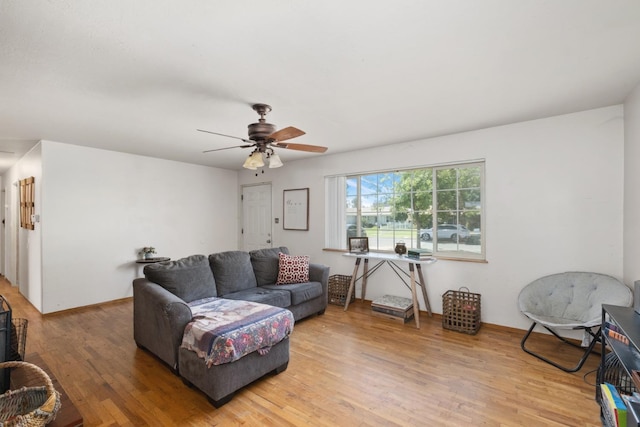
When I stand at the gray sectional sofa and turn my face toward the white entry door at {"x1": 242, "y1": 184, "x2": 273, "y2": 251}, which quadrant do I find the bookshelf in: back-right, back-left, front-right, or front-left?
back-right

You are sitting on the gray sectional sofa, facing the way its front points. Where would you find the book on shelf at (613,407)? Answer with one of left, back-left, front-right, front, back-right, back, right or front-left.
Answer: front

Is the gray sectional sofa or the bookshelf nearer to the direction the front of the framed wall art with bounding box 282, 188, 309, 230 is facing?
the gray sectional sofa

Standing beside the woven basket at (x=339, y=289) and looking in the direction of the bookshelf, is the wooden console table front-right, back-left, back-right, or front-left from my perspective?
front-left

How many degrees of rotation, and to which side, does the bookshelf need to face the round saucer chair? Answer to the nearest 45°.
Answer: approximately 90° to its right

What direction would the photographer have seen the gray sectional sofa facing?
facing the viewer and to the right of the viewer

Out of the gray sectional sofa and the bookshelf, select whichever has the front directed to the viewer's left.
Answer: the bookshelf

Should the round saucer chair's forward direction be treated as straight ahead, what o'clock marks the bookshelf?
The bookshelf is roughly at 10 o'clock from the round saucer chair.

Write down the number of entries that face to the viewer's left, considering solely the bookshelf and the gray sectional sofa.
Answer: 1

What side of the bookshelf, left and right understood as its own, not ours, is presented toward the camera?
left

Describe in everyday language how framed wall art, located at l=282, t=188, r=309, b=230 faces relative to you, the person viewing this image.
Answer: facing the viewer and to the left of the viewer
